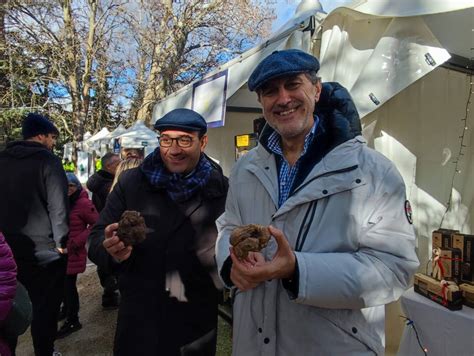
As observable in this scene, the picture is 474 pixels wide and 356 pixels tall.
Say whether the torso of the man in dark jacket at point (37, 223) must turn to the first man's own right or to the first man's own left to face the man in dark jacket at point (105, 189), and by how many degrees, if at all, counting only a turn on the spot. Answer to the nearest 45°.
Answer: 0° — they already face them

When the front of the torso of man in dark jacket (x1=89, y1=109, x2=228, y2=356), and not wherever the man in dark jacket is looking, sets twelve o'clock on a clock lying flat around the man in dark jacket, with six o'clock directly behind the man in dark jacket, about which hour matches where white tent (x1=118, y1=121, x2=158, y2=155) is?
The white tent is roughly at 6 o'clock from the man in dark jacket.

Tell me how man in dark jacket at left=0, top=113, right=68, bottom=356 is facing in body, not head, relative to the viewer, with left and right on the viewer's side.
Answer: facing away from the viewer and to the right of the viewer

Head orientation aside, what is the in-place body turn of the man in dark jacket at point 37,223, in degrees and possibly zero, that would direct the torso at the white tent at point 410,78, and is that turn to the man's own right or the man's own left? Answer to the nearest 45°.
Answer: approximately 90° to the man's own right

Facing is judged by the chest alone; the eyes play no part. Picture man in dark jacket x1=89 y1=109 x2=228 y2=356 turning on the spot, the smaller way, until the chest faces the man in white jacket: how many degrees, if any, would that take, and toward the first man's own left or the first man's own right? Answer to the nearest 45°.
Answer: approximately 45° to the first man's own left

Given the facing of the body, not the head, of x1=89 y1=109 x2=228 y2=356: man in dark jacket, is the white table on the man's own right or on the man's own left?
on the man's own left

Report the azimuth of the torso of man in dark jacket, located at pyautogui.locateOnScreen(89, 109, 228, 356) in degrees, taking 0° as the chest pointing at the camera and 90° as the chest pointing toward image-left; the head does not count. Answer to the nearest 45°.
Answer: approximately 0°

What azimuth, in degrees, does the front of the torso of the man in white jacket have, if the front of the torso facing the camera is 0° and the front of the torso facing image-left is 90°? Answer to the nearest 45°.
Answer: approximately 45°

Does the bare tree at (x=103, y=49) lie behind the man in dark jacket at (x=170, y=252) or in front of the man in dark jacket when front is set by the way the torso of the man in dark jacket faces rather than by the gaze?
behind
